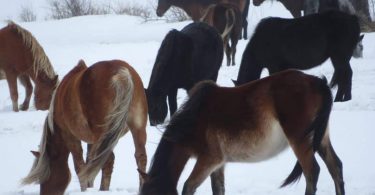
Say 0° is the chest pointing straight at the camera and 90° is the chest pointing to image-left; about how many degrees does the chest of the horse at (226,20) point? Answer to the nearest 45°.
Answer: approximately 135°

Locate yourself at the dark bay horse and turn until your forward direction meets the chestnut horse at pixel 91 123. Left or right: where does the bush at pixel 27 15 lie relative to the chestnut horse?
right

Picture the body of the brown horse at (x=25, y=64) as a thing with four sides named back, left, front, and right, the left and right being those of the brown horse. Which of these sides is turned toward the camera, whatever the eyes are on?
right

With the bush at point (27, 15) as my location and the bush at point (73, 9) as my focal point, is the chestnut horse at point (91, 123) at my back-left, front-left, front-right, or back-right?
front-right

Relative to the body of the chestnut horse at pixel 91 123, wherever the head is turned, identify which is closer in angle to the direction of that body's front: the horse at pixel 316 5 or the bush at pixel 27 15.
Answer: the bush

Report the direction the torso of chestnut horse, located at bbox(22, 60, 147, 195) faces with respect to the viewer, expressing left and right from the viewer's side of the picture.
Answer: facing away from the viewer and to the left of the viewer

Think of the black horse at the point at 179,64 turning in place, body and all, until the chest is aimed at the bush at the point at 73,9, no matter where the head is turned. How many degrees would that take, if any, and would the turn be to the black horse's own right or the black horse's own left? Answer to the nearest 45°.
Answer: approximately 135° to the black horse's own right

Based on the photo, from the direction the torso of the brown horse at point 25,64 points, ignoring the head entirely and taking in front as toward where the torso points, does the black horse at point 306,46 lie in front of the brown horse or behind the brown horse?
in front

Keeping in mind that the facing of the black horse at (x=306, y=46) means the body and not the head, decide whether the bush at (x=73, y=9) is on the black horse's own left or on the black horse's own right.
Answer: on the black horse's own right
